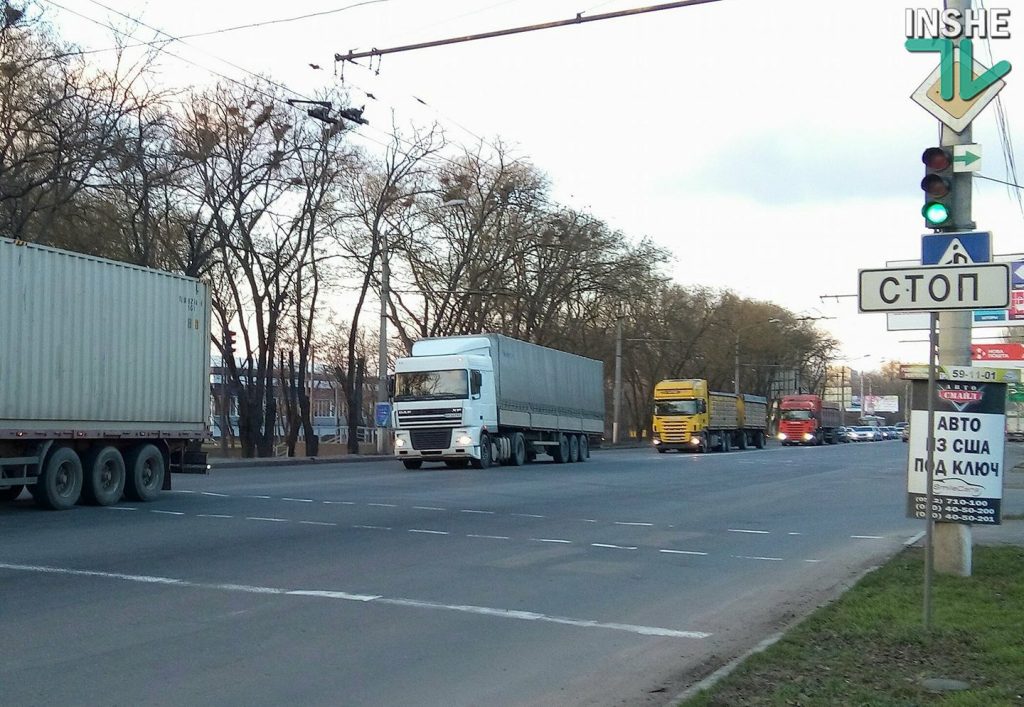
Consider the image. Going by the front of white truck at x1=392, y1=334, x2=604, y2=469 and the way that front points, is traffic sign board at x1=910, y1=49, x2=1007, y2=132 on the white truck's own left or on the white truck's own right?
on the white truck's own left

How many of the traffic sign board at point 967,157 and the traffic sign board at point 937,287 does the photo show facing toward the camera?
2

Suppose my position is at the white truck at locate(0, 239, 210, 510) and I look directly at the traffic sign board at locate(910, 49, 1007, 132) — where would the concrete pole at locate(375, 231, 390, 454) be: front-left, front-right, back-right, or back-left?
back-left

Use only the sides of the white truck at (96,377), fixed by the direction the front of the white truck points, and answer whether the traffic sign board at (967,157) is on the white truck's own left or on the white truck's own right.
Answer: on the white truck's own left
